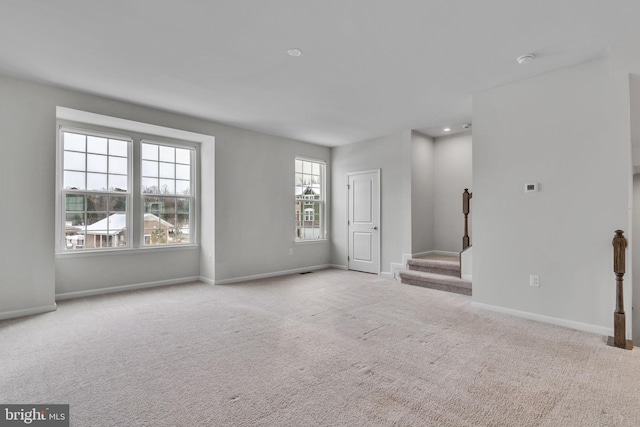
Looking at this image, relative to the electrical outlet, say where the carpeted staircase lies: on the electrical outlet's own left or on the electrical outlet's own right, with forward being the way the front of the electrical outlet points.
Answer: on the electrical outlet's own right

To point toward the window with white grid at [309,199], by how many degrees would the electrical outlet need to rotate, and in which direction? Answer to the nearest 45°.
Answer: approximately 45° to its right

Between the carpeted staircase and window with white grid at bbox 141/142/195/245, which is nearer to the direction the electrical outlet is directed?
the window with white grid

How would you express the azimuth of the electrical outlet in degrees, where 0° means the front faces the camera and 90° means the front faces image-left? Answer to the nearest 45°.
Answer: approximately 45°

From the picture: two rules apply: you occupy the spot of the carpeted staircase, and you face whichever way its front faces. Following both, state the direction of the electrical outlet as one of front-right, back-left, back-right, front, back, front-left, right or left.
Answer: left

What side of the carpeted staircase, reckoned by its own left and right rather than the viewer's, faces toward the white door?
right

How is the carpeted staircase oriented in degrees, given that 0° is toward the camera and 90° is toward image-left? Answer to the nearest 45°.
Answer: approximately 45°
